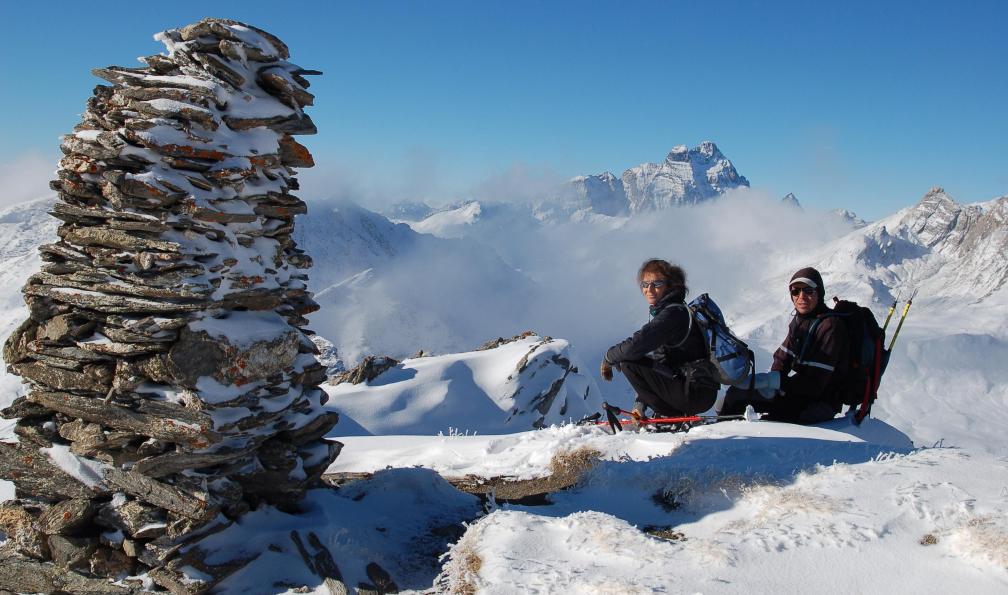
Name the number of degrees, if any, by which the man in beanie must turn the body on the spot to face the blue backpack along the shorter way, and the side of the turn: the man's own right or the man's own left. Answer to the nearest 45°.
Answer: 0° — they already face it

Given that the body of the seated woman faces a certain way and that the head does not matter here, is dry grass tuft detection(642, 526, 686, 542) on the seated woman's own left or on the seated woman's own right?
on the seated woman's own left

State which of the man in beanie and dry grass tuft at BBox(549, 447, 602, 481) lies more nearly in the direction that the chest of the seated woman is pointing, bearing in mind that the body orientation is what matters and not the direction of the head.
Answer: the dry grass tuft

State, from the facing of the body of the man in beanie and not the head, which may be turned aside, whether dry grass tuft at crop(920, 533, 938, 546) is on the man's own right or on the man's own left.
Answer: on the man's own left

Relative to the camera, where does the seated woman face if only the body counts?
to the viewer's left

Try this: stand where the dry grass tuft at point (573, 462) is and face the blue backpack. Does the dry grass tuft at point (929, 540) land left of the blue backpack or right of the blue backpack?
right

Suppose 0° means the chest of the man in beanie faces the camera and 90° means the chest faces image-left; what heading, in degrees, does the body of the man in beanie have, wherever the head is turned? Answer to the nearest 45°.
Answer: approximately 45°

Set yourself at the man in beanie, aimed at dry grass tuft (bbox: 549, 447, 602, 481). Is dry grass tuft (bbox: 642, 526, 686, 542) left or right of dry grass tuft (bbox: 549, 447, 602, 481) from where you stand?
left
